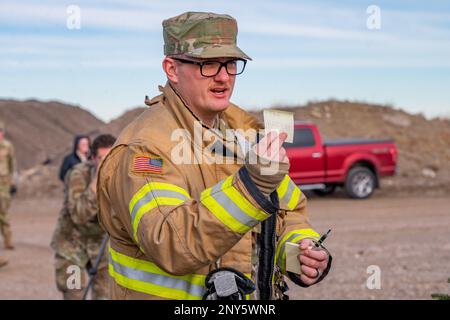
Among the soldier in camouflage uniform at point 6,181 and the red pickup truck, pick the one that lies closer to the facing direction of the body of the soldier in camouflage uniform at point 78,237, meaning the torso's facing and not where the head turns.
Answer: the red pickup truck

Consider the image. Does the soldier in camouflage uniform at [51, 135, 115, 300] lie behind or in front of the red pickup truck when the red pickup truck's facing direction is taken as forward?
in front

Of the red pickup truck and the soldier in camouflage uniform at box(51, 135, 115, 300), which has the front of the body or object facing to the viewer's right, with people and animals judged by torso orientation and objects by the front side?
the soldier in camouflage uniform

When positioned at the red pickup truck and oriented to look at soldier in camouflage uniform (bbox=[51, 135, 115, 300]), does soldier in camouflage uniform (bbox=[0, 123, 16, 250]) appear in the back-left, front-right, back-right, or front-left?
front-right

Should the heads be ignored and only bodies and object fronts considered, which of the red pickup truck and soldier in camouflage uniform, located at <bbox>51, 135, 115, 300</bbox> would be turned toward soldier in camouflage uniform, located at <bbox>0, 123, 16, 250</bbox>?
the red pickup truck

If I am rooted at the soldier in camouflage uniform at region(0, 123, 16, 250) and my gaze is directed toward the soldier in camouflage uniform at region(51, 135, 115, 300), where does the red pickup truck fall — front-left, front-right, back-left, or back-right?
back-left

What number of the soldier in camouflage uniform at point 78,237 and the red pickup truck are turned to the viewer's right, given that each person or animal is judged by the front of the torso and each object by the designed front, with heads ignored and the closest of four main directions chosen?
1

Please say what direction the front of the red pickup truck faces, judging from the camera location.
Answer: facing the viewer and to the left of the viewer

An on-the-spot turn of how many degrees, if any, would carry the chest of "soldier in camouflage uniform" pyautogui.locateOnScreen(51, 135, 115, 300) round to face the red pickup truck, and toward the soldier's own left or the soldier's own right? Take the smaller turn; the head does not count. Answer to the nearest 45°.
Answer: approximately 45° to the soldier's own left

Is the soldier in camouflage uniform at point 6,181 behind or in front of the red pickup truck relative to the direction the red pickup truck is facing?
in front
